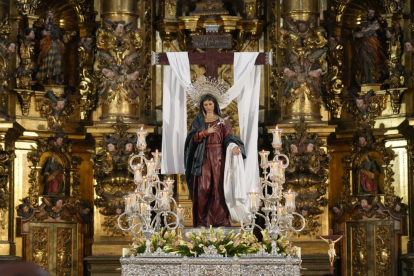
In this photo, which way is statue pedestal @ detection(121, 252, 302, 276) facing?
toward the camera

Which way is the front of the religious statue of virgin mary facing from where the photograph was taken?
facing the viewer

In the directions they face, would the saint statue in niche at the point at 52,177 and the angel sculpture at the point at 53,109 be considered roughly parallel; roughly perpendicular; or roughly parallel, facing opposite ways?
roughly parallel

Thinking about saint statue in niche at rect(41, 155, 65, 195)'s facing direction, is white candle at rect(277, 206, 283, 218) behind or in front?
in front

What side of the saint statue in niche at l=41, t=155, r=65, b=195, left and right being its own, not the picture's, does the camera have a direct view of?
front

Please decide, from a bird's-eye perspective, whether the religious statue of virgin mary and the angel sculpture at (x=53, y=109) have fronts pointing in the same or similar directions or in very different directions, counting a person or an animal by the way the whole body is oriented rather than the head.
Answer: same or similar directions

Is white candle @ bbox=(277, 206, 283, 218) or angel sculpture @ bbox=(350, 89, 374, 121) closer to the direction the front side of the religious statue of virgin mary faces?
the white candle

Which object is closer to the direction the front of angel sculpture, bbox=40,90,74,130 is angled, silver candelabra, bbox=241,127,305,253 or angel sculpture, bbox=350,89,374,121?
the silver candelabra

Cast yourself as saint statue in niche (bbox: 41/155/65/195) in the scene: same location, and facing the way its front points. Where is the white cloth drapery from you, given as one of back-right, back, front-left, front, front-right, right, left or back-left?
front-left

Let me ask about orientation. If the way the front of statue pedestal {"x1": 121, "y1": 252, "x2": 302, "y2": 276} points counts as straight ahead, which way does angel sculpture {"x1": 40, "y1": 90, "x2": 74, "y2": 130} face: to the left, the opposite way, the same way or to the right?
the same way

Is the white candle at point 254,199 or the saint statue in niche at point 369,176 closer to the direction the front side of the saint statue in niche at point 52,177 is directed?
the white candle

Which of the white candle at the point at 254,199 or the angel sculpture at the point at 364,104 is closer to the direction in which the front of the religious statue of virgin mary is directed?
the white candle

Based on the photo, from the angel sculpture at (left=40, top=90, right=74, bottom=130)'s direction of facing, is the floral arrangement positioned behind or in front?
in front
